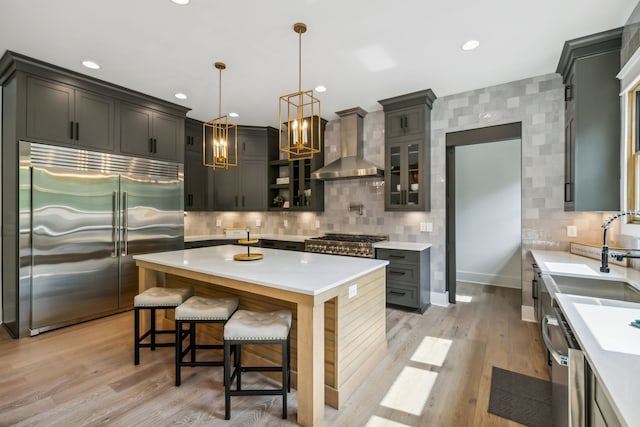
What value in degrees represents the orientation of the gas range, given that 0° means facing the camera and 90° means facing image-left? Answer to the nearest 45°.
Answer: approximately 45°

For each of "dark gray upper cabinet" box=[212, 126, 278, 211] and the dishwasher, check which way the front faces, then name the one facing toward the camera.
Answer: the dark gray upper cabinet

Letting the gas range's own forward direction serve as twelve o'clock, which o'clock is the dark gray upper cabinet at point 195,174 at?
The dark gray upper cabinet is roughly at 2 o'clock from the gas range.

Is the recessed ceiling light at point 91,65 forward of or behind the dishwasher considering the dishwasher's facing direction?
forward

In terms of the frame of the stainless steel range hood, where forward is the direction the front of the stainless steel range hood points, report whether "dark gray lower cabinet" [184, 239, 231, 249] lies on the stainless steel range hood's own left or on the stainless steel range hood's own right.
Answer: on the stainless steel range hood's own right

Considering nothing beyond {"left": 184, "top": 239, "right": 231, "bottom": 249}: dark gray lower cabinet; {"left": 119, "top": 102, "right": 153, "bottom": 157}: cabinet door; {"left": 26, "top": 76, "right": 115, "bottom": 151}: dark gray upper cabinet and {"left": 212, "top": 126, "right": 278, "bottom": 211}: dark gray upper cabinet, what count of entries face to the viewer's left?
0

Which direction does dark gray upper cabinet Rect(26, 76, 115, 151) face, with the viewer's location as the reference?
facing the viewer and to the right of the viewer

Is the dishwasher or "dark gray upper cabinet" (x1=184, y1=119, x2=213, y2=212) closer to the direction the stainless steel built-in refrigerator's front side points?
the dishwasher

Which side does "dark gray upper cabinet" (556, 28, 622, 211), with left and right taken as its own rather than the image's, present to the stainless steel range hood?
front

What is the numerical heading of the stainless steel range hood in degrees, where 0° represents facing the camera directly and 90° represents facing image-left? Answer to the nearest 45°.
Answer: approximately 45°

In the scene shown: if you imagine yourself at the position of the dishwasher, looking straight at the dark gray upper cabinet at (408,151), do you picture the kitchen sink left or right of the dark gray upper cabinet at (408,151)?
right

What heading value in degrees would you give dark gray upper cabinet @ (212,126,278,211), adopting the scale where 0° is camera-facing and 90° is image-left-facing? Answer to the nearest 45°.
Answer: approximately 0°

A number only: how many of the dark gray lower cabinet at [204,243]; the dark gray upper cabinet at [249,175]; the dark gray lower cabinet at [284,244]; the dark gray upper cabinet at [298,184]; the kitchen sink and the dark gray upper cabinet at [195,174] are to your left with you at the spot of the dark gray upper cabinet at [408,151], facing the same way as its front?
1

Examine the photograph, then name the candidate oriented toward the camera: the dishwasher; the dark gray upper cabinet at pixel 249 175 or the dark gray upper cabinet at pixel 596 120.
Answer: the dark gray upper cabinet at pixel 249 175

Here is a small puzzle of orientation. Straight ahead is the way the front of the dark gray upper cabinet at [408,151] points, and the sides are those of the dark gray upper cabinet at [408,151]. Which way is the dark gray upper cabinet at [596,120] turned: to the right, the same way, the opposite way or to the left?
to the right
